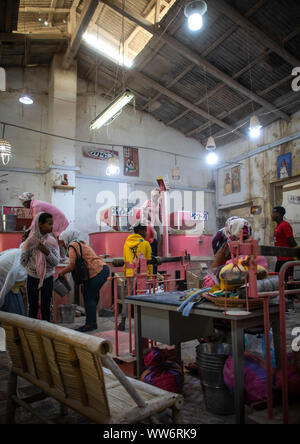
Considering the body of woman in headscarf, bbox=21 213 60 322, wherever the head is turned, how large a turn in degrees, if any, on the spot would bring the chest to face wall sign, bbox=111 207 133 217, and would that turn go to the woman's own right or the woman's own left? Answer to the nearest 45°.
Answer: approximately 180°

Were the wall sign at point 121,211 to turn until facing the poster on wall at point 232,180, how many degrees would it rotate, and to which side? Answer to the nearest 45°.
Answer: approximately 90° to its left

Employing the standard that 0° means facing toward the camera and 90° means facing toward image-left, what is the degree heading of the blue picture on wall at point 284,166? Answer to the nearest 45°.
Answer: approximately 45°

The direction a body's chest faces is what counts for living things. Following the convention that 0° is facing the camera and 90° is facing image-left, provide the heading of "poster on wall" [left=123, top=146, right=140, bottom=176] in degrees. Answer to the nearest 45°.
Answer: approximately 0°

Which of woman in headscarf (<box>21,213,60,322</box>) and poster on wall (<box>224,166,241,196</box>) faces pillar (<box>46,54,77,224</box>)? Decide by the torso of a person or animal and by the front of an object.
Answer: the poster on wall
